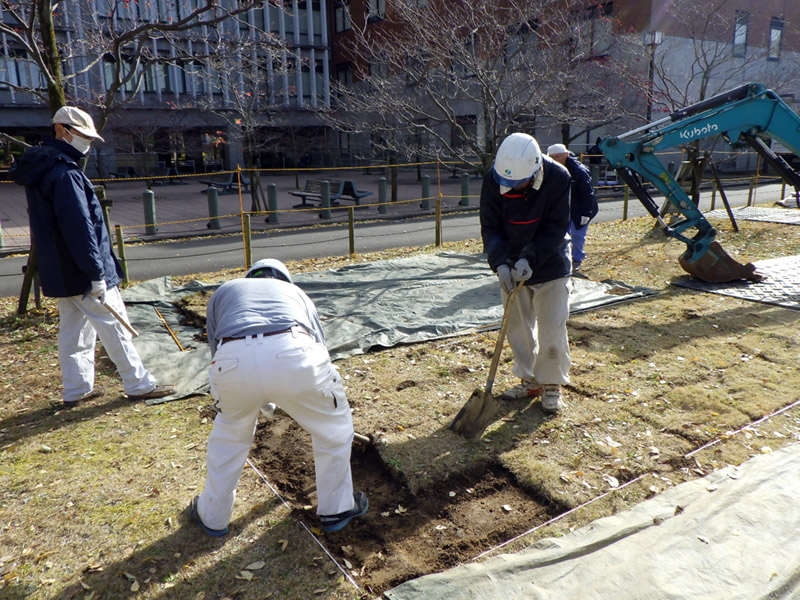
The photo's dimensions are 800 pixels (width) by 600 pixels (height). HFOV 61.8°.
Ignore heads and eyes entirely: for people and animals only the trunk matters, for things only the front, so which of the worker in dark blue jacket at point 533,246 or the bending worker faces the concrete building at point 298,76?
the bending worker

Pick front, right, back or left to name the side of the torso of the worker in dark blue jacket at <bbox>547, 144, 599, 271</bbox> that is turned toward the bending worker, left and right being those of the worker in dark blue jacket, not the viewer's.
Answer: left

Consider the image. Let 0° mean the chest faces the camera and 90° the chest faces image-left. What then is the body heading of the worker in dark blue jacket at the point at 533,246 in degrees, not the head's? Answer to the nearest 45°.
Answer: approximately 45°

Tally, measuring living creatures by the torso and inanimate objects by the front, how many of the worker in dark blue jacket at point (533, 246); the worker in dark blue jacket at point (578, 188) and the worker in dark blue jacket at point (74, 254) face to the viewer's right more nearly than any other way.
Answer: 1

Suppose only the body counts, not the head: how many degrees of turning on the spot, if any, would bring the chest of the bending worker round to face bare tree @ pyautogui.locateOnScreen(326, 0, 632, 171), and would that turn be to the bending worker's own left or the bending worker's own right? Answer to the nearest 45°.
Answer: approximately 45° to the bending worker's own right

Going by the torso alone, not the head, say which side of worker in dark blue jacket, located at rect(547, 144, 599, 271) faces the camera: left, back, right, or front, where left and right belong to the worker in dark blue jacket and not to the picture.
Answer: left

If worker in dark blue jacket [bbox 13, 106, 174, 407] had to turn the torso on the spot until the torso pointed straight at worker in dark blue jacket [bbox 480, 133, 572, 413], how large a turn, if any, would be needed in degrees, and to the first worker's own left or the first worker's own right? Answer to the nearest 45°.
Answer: approximately 45° to the first worker's own right

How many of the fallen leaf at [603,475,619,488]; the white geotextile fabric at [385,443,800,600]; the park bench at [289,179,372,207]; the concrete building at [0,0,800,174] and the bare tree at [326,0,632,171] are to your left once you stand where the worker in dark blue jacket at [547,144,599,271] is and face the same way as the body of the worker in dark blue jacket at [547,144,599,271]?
2

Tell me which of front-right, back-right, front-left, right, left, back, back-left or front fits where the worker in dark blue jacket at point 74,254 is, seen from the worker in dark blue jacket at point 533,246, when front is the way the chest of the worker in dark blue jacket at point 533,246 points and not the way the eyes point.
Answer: front-right

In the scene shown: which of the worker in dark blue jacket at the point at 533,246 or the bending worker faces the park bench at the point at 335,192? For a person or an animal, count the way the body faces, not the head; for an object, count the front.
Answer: the bending worker

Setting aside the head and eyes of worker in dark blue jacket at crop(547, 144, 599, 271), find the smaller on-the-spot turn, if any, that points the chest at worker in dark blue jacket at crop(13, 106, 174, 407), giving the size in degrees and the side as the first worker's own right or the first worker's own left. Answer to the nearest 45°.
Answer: approximately 45° to the first worker's own left

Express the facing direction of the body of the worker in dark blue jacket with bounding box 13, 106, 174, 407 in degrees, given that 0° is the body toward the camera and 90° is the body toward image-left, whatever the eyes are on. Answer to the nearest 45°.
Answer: approximately 270°

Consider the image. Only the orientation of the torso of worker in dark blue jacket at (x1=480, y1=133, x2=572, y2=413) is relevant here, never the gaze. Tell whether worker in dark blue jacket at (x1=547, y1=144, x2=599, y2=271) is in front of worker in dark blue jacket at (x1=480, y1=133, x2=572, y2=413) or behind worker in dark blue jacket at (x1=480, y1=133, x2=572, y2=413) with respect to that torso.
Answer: behind

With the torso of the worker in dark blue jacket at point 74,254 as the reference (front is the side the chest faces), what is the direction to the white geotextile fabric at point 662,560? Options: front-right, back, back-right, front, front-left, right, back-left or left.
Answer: front-right

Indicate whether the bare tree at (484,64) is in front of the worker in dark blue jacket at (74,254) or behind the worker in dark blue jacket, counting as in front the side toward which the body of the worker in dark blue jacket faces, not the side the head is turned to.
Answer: in front

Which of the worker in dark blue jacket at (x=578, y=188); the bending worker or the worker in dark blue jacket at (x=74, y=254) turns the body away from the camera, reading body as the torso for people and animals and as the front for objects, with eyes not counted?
the bending worker

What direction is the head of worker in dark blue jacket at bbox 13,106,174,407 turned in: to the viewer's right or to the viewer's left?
to the viewer's right

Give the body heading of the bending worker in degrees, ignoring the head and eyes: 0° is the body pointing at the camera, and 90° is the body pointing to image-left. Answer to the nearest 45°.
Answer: approximately 180°

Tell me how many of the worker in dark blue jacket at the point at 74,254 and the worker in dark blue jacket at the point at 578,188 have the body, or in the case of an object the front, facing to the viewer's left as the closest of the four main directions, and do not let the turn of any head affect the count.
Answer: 1

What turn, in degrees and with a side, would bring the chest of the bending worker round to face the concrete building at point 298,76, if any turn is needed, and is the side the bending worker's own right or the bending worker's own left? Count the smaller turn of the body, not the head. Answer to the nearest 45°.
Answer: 0° — they already face it
